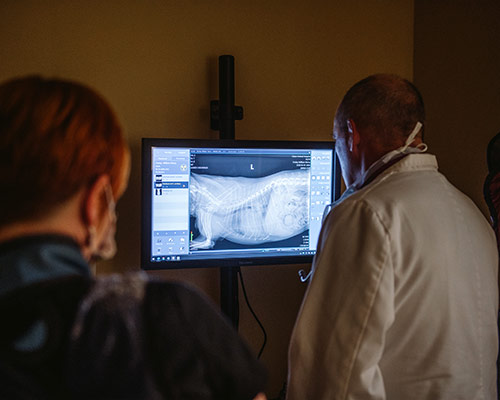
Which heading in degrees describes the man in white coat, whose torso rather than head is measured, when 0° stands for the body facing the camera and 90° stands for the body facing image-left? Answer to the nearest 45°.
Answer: approximately 135°

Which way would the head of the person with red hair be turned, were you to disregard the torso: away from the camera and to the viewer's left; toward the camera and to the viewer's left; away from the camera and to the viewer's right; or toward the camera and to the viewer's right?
away from the camera and to the viewer's right

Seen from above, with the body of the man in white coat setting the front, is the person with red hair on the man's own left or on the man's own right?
on the man's own left

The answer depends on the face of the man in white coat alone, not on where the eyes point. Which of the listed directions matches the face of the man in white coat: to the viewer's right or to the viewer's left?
to the viewer's left
